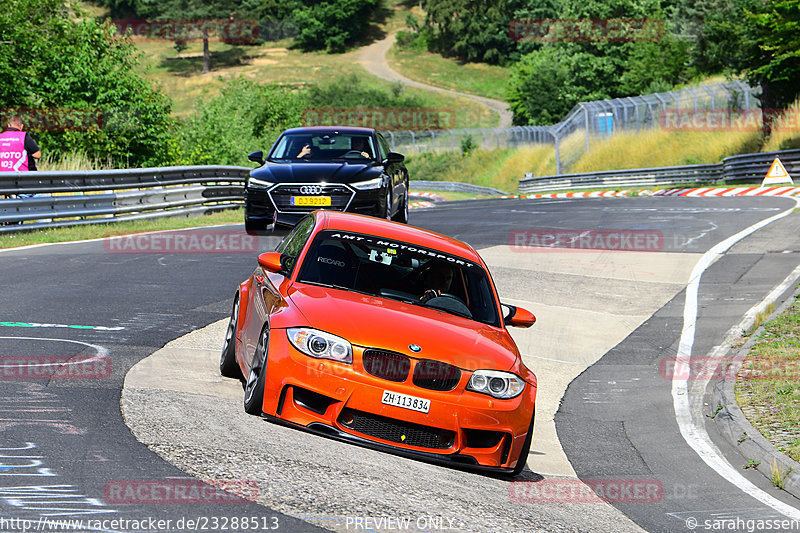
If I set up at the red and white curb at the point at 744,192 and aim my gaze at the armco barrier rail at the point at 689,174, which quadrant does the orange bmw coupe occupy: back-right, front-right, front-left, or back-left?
back-left

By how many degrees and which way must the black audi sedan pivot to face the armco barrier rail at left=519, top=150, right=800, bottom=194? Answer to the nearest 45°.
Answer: approximately 135° to its left

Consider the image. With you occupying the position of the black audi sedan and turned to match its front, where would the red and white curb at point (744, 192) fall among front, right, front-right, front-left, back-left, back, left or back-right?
back-left

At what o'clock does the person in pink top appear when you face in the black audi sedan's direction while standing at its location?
The person in pink top is roughly at 4 o'clock from the black audi sedan.

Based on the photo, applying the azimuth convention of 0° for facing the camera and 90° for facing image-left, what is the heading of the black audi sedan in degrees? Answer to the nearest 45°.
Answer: approximately 0°

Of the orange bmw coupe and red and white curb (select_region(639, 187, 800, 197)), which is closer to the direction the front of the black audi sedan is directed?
the orange bmw coupe

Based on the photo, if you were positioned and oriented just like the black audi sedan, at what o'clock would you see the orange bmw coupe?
The orange bmw coupe is roughly at 12 o'clock from the black audi sedan.
